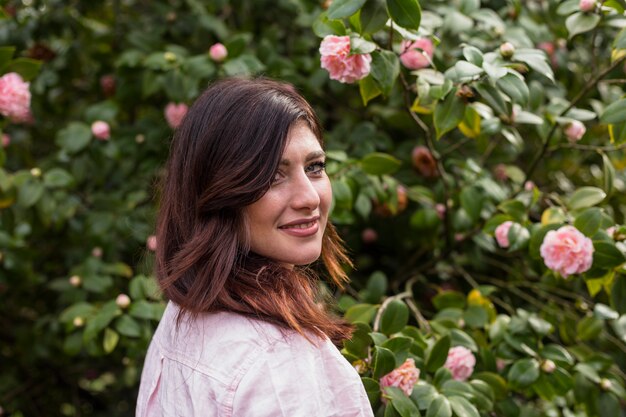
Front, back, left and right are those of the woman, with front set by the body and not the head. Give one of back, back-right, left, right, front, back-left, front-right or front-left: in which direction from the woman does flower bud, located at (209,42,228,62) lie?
front-left

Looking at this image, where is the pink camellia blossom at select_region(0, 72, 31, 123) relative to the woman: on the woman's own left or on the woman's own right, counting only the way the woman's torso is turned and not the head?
on the woman's own left

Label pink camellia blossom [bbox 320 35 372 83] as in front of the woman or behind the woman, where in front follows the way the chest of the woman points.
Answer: in front
